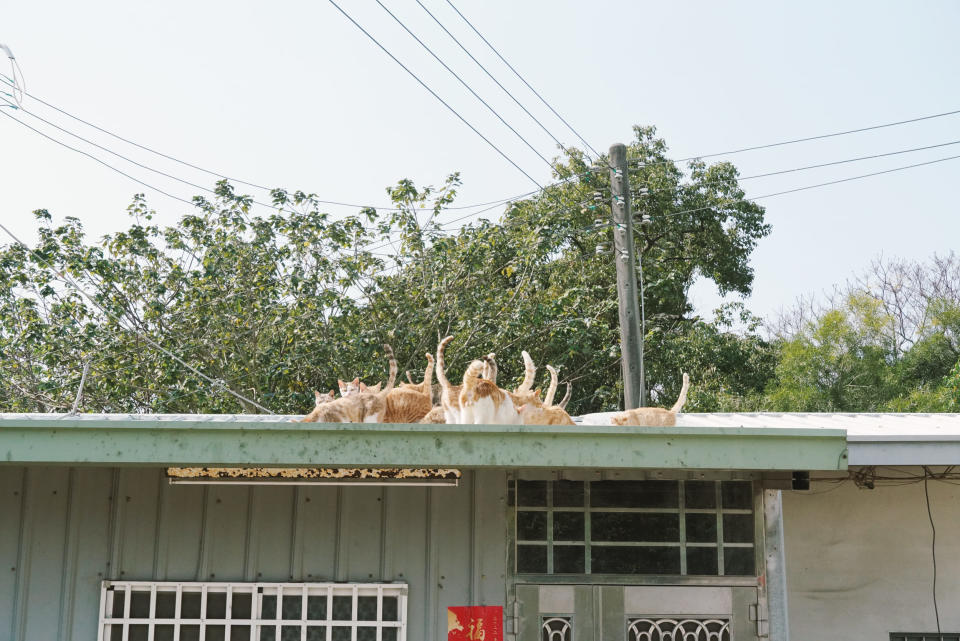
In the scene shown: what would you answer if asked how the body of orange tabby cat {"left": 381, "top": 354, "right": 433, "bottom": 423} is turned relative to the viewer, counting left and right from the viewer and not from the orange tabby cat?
facing to the left of the viewer

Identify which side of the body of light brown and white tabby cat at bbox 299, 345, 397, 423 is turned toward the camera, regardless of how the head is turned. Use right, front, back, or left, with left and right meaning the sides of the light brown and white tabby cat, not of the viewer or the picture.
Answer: left

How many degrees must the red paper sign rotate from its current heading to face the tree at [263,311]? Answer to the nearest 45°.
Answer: approximately 180°

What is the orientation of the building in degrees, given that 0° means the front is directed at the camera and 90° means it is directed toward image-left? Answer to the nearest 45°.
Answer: approximately 0°

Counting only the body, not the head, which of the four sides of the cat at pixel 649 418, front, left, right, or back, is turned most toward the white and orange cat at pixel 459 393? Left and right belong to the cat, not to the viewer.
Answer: front

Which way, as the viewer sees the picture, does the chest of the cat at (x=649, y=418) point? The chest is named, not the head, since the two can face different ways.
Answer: to the viewer's left
